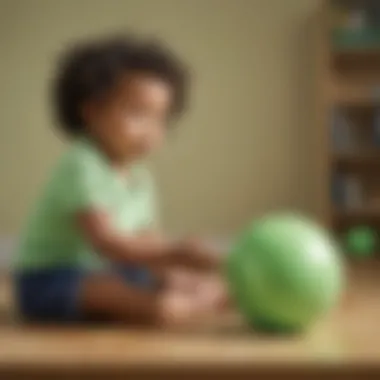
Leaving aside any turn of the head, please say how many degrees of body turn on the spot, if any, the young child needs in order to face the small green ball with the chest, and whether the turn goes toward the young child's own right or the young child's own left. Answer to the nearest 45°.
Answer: approximately 90° to the young child's own left

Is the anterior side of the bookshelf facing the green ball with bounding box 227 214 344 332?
yes

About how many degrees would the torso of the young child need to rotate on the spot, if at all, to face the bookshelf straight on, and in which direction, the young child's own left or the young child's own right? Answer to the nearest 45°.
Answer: approximately 90° to the young child's own left

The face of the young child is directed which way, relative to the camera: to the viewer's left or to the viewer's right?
to the viewer's right
